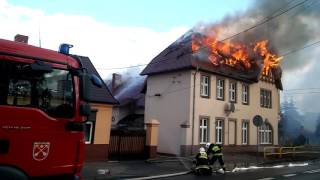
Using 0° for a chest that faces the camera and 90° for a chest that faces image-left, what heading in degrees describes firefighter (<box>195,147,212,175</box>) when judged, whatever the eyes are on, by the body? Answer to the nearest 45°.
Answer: approximately 180°

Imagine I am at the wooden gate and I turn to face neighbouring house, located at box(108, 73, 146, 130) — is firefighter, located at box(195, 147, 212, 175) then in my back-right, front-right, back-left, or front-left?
back-right

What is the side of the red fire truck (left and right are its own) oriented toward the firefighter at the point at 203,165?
front

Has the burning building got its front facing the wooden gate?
no

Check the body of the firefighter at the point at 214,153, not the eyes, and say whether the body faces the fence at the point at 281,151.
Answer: no

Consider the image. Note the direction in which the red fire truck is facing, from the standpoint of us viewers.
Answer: facing away from the viewer and to the right of the viewer

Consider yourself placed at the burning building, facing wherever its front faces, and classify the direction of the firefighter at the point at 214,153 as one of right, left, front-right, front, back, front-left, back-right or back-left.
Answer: front-right

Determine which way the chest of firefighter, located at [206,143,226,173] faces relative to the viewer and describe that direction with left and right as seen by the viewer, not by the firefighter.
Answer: facing away from the viewer and to the left of the viewer

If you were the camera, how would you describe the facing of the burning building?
facing the viewer and to the right of the viewer

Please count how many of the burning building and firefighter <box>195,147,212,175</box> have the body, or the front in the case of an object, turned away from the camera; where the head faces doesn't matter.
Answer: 1

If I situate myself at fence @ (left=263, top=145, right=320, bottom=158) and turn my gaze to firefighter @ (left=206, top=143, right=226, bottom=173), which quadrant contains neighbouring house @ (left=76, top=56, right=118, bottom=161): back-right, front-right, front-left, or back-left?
front-right

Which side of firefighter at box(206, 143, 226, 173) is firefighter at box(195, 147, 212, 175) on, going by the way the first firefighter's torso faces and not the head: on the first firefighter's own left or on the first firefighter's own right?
on the first firefighter's own left

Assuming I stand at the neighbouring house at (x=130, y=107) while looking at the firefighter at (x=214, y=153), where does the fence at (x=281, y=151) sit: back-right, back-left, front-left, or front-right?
front-left

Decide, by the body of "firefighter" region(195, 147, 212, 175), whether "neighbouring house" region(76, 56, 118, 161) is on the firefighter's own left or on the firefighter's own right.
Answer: on the firefighter's own left
